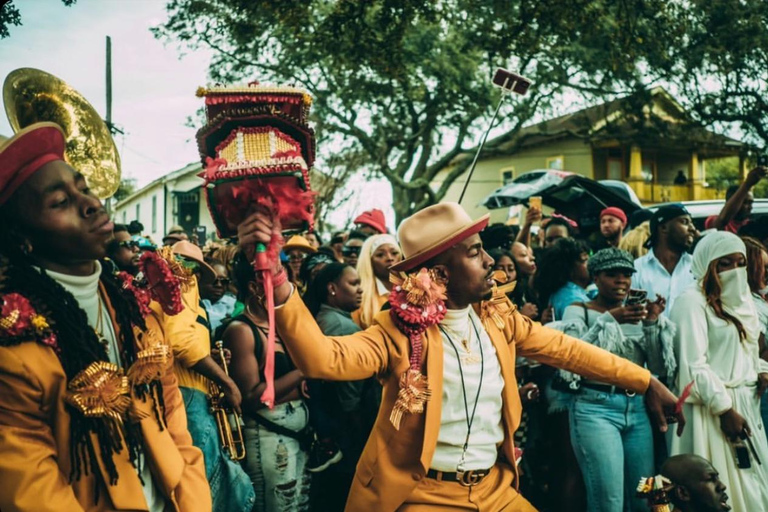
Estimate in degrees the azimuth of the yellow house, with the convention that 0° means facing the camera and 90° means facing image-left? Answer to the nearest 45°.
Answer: approximately 315°

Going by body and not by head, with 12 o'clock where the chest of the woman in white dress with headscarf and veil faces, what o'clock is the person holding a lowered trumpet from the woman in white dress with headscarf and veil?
The person holding a lowered trumpet is roughly at 3 o'clock from the woman in white dress with headscarf and veil.

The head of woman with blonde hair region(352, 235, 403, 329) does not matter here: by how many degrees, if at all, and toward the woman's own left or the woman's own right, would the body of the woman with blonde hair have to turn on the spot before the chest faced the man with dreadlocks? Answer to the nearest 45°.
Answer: approximately 45° to the woman's own right
